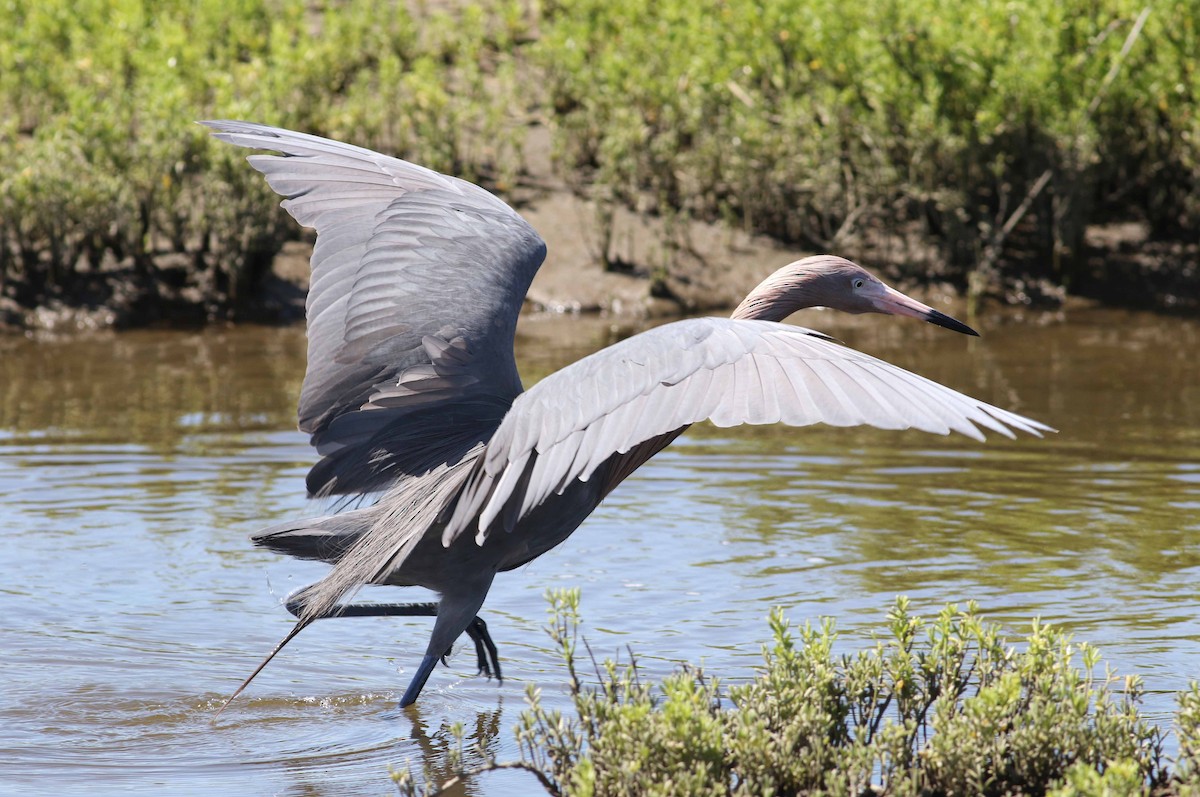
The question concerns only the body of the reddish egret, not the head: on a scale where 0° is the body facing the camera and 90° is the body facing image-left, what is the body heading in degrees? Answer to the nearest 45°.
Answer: approximately 225°

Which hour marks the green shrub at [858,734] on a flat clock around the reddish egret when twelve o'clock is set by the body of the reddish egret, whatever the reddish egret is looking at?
The green shrub is roughly at 3 o'clock from the reddish egret.
